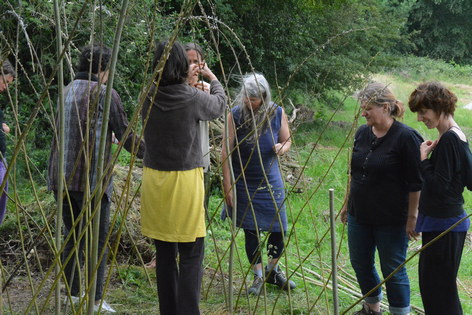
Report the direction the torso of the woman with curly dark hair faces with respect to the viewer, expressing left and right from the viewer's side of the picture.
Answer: facing to the left of the viewer

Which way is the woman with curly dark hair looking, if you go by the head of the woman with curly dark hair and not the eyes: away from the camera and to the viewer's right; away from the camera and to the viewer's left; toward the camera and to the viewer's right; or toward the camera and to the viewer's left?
toward the camera and to the viewer's left

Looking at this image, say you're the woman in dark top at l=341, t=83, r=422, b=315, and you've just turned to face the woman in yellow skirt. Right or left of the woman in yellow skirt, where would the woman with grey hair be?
right

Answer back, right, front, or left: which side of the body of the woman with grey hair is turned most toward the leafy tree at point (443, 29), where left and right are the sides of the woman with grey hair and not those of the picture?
back

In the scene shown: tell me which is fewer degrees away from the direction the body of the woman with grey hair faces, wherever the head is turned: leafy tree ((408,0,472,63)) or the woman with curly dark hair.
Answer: the woman with curly dark hair

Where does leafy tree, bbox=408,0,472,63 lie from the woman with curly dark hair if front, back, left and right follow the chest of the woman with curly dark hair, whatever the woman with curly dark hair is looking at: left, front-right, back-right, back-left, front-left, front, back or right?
right

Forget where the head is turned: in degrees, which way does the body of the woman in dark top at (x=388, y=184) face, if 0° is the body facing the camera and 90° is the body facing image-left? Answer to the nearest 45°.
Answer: approximately 45°

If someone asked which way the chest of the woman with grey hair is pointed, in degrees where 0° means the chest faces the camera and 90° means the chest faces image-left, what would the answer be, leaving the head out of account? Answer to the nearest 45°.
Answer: approximately 0°

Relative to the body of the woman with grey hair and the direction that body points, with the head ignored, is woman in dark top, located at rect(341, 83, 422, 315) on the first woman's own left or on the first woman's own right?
on the first woman's own left
